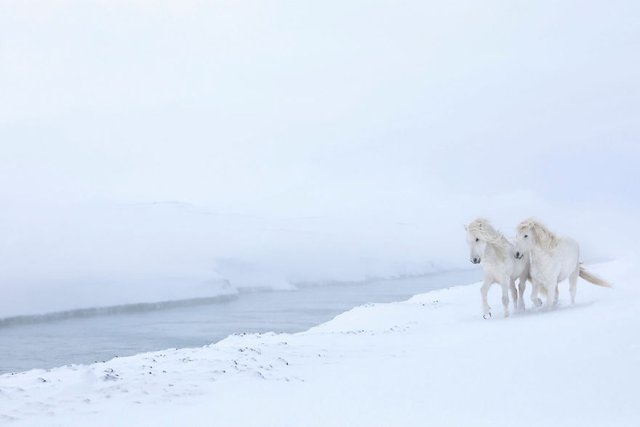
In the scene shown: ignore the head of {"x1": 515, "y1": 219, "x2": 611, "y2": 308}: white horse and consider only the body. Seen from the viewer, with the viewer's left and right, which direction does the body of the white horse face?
facing the viewer and to the left of the viewer

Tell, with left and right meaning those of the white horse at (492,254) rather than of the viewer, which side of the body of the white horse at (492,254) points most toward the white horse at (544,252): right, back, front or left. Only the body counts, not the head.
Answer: back

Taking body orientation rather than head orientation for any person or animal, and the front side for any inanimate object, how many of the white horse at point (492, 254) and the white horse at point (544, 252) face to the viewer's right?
0

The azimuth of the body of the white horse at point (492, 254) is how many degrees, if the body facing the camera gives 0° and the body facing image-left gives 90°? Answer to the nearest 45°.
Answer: approximately 45°

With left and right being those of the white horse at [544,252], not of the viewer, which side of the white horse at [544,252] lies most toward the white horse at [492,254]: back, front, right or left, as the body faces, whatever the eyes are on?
front
